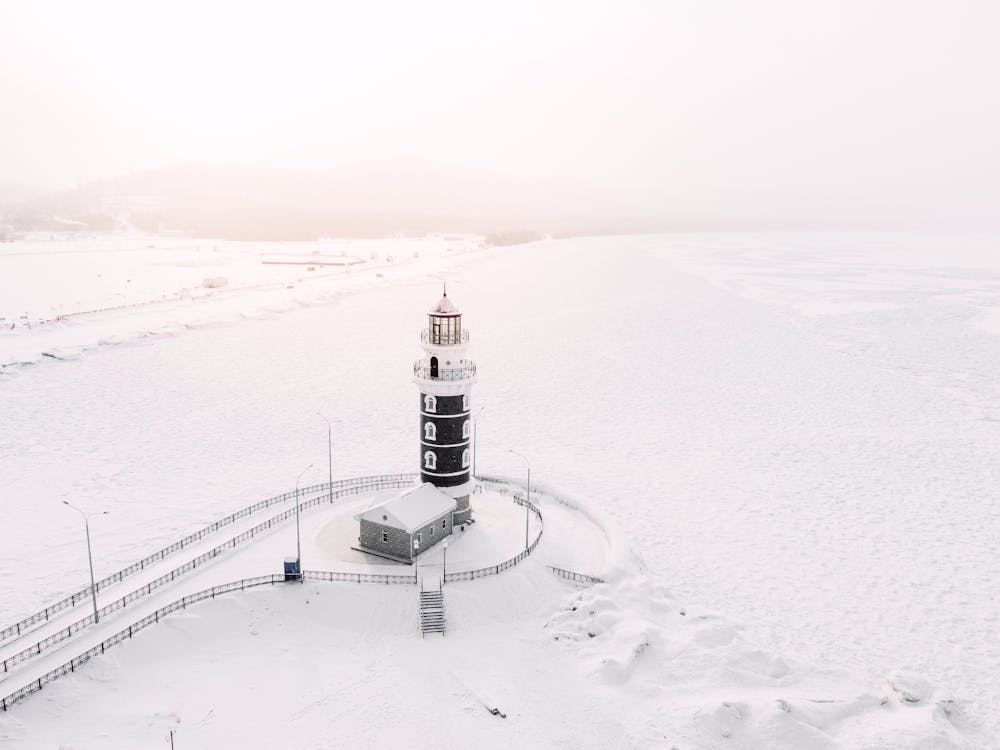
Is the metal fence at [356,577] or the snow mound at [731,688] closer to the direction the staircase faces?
the snow mound

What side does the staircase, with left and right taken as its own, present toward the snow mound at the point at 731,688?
left

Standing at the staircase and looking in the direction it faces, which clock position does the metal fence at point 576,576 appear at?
The metal fence is roughly at 8 o'clock from the staircase.

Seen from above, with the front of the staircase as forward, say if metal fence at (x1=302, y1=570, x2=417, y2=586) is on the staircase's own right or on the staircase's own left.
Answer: on the staircase's own right

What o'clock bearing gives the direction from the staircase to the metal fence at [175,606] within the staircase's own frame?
The metal fence is roughly at 3 o'clock from the staircase.

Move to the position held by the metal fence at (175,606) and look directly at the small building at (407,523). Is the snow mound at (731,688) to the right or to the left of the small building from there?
right

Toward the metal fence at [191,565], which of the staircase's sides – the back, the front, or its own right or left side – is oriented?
right

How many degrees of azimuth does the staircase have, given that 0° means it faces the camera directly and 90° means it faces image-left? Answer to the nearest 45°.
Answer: approximately 0°

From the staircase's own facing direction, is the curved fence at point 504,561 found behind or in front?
behind

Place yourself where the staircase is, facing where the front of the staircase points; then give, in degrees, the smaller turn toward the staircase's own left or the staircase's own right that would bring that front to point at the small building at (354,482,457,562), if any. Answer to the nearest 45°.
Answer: approximately 180°

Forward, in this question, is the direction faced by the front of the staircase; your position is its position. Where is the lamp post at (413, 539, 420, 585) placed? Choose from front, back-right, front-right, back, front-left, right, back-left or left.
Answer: back

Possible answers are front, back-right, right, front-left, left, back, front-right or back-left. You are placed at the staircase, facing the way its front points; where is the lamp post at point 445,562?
back
